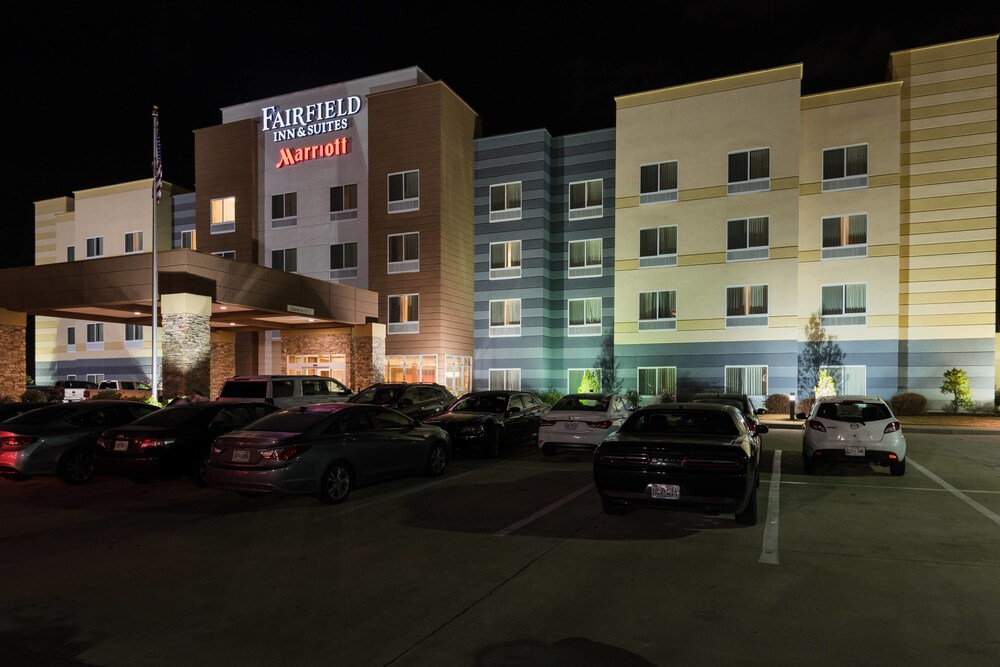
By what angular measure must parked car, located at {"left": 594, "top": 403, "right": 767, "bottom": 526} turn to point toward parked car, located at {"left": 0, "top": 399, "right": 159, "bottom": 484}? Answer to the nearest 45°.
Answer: approximately 90° to its left

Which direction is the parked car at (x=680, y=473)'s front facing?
away from the camera

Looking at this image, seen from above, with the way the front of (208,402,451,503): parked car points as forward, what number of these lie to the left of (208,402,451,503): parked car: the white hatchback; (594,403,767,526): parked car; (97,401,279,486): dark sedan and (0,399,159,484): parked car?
2

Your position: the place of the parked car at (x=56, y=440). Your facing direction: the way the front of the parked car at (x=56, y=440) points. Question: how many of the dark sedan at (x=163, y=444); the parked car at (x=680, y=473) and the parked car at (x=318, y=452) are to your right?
3

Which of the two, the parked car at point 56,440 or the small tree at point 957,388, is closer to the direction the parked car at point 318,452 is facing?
the small tree

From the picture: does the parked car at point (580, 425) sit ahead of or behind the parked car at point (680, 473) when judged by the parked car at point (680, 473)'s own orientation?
ahead

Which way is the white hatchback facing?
away from the camera

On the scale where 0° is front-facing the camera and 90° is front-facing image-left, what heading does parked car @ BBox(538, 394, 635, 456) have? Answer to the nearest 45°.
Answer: approximately 225°

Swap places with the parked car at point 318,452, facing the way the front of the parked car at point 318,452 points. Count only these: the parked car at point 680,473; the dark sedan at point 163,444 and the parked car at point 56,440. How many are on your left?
2

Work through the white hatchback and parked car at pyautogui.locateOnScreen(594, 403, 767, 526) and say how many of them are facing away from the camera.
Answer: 2

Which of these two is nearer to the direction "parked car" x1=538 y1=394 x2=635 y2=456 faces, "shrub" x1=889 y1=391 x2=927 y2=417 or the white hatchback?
the shrub

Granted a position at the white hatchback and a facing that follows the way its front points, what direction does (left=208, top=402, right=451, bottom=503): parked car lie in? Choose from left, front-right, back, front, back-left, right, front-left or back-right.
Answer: back-left

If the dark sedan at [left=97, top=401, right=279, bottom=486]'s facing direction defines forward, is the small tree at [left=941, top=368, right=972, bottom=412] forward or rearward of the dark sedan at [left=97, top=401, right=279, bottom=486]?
forward

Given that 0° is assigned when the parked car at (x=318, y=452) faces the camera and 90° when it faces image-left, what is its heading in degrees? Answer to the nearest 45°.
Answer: approximately 225°
